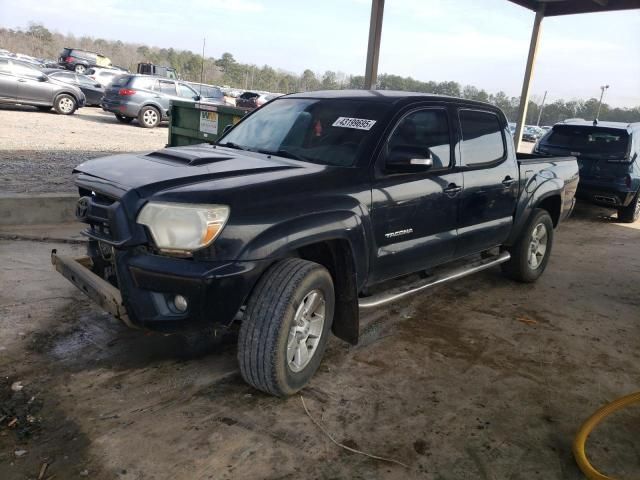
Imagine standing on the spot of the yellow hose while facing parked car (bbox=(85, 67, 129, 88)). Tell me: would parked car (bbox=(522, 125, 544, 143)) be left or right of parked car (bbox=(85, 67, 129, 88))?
right

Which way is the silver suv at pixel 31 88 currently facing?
to the viewer's right

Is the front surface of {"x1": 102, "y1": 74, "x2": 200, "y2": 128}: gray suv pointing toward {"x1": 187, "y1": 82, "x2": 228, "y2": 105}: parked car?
yes

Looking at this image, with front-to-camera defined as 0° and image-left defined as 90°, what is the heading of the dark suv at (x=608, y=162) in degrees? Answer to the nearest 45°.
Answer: approximately 225°

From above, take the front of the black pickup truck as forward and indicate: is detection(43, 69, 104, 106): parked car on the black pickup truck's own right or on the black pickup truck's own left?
on the black pickup truck's own right

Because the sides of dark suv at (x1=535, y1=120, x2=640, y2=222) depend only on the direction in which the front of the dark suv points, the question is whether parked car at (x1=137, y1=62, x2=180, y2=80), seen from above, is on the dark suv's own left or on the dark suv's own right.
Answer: on the dark suv's own left

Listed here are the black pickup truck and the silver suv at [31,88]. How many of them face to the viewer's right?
1

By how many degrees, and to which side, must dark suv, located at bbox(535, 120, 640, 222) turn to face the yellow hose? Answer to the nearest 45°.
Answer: approximately 135° to its right

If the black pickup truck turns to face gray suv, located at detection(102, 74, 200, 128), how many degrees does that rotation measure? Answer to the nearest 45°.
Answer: approximately 135° to its right

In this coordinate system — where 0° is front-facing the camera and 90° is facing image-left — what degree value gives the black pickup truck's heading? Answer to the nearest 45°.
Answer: approximately 45°

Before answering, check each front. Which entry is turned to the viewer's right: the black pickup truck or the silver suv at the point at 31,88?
the silver suv
